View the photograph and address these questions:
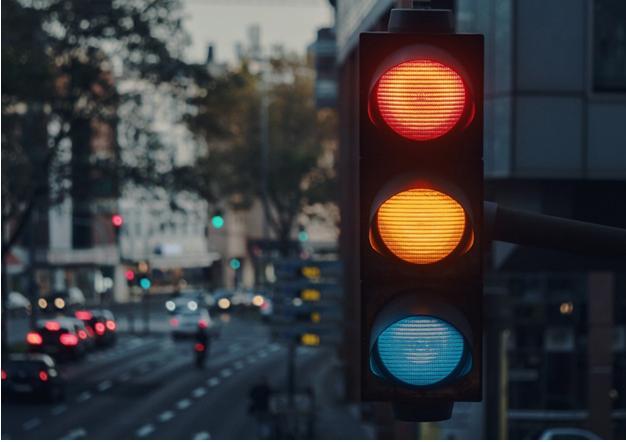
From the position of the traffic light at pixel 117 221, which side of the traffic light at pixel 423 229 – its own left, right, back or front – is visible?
back

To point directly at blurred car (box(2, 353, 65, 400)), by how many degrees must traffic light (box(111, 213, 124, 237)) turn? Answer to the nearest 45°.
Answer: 0° — it already faces it

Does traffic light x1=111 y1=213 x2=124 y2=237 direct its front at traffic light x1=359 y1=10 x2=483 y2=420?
yes

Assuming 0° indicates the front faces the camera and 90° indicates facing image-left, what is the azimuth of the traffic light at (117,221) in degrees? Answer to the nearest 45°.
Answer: approximately 0°

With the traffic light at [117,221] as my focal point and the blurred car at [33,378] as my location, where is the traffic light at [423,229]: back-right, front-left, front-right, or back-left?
back-right

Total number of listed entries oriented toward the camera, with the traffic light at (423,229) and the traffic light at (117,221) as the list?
2

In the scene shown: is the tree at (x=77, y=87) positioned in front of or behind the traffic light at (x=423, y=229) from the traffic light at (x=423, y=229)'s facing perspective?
behind

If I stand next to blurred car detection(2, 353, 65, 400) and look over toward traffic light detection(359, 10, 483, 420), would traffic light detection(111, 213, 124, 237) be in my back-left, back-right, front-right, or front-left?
back-left
